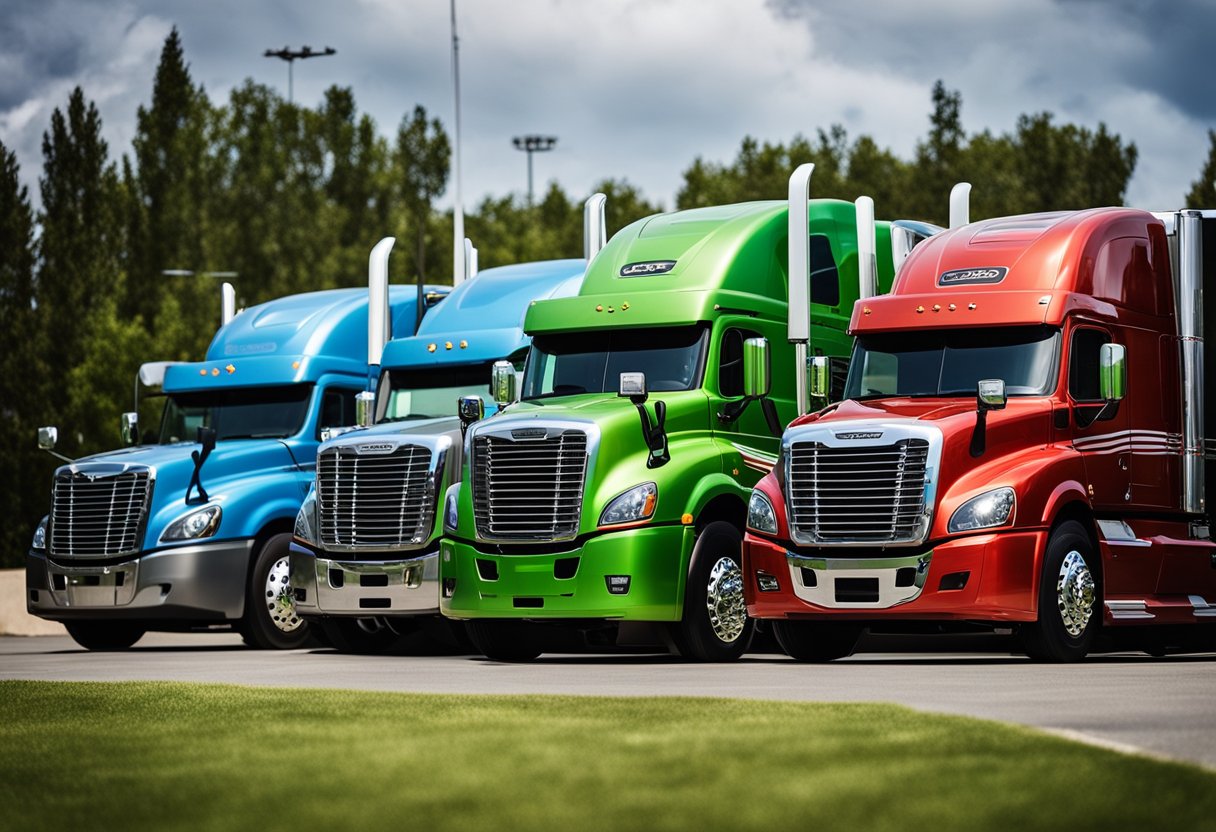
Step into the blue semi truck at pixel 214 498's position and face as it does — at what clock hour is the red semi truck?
The red semi truck is roughly at 9 o'clock from the blue semi truck.

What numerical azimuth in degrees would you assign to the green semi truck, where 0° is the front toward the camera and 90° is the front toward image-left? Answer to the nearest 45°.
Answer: approximately 45°

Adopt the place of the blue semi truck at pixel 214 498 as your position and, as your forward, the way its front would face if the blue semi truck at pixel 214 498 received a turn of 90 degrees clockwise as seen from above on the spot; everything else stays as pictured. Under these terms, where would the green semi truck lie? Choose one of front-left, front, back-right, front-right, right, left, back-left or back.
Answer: back

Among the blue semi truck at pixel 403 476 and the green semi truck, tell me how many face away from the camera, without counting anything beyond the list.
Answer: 0

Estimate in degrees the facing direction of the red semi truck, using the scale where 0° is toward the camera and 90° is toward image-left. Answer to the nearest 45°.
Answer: approximately 45°

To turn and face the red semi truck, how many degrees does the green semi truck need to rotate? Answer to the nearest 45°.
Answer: approximately 135° to its left

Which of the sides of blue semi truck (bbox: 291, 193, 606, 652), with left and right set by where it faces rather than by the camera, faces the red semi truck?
left
